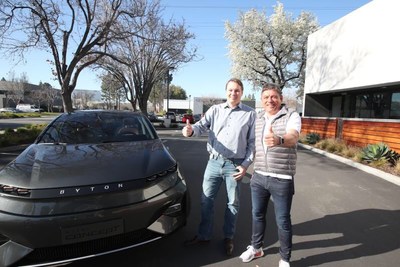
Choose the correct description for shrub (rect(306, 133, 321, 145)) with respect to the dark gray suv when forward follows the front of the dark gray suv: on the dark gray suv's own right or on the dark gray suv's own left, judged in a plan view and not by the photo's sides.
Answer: on the dark gray suv's own left

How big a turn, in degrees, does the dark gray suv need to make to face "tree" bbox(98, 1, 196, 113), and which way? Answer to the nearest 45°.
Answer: approximately 180°

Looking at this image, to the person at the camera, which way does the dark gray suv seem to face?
facing the viewer

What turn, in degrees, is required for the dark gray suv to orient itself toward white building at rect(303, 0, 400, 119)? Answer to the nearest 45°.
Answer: approximately 135° to its left

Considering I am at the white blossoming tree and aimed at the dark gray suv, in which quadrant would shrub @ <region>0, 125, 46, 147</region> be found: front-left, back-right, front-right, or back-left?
front-right

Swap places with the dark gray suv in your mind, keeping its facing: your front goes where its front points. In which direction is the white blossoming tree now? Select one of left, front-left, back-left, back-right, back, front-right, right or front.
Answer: back-left

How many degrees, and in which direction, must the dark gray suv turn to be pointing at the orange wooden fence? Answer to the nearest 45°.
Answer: approximately 135° to its left

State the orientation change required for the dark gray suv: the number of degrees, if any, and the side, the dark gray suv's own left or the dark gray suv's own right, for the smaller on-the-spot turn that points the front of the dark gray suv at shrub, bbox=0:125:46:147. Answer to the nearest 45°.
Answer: approximately 180°
